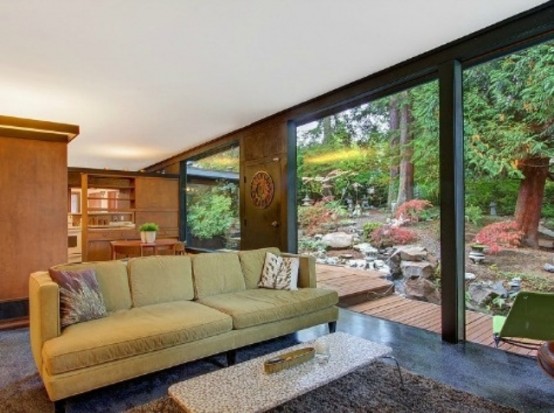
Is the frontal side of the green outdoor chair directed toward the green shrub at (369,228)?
yes

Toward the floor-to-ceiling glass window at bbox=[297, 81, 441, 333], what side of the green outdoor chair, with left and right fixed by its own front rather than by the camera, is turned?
front

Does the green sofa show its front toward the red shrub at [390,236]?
no

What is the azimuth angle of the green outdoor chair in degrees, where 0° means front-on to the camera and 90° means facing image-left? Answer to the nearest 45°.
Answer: approximately 135°

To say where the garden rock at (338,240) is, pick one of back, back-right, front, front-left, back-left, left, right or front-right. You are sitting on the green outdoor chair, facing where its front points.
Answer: front

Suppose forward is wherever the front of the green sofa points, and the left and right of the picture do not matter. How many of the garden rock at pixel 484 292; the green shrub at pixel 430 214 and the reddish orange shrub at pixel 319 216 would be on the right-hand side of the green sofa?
0

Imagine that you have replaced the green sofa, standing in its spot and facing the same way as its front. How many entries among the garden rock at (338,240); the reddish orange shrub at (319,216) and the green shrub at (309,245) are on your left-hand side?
3

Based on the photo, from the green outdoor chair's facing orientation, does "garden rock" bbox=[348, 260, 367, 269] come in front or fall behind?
in front

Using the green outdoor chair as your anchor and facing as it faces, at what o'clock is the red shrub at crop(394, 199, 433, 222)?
The red shrub is roughly at 12 o'clock from the green outdoor chair.

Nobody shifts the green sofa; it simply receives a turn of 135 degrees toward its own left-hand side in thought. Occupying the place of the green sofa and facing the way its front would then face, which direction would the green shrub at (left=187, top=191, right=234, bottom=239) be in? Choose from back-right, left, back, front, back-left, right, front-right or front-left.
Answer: front

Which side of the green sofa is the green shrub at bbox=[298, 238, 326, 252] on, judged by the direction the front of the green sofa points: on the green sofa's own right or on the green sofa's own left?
on the green sofa's own left

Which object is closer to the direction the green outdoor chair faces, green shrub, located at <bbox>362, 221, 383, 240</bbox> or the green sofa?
the green shrub

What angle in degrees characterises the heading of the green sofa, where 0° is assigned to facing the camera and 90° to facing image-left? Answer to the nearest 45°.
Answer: approximately 315°

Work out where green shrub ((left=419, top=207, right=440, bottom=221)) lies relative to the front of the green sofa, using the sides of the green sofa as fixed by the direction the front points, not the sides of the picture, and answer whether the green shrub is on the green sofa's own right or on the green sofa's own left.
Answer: on the green sofa's own left
